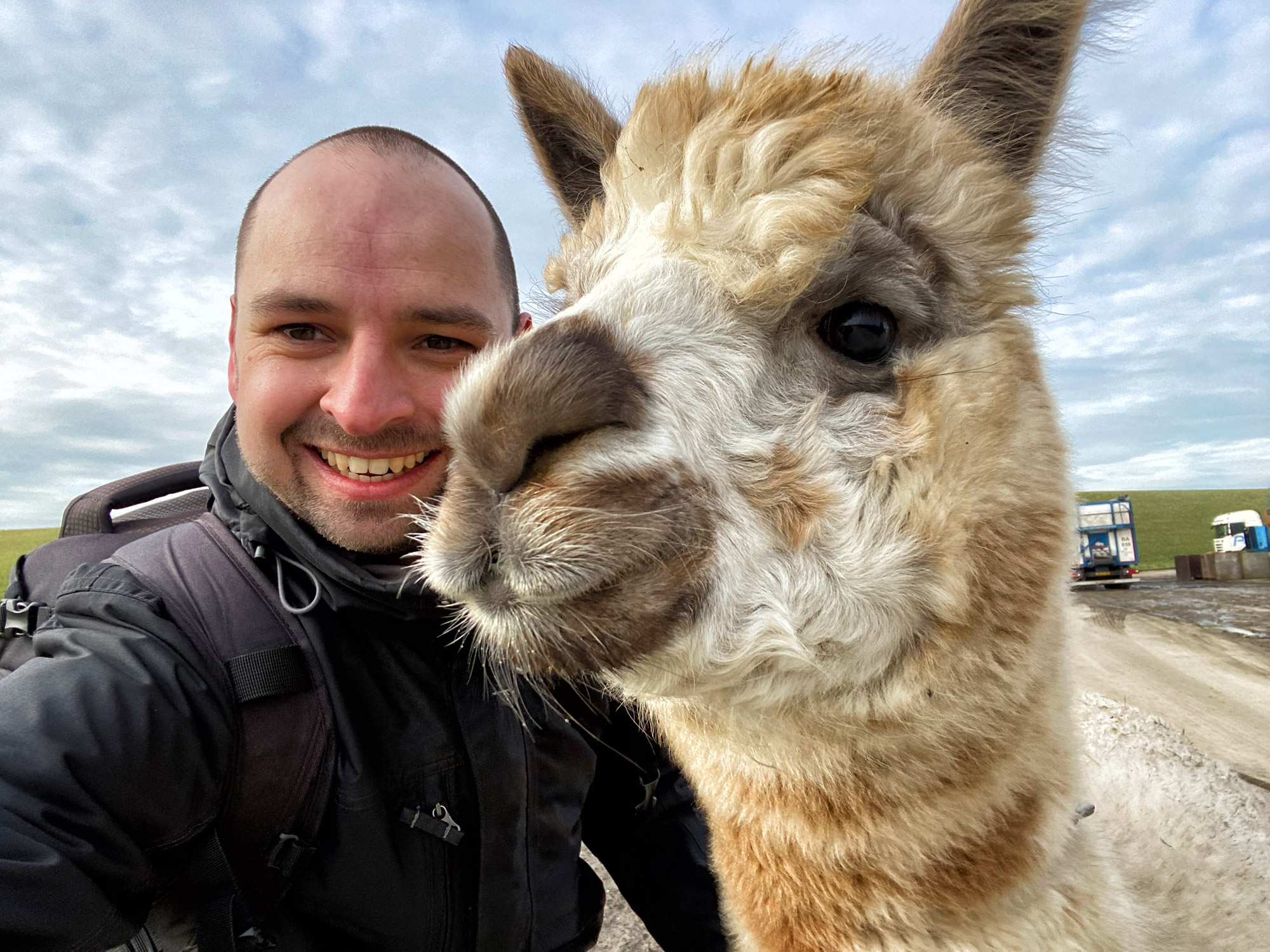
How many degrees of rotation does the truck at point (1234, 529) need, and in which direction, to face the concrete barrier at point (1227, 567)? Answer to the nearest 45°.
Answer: approximately 45° to its left

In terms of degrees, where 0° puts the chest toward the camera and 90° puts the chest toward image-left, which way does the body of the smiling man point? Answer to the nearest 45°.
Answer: approximately 0°

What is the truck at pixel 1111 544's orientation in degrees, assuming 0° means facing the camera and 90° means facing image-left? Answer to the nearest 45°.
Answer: approximately 180°

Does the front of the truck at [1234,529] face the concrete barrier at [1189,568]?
yes

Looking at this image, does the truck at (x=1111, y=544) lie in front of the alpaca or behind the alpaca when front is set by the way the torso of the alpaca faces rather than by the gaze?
behind

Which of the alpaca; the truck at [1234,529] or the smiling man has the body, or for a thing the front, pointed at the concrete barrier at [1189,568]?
the truck

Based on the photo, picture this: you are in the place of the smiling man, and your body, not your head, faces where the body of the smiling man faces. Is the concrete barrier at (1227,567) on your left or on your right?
on your left

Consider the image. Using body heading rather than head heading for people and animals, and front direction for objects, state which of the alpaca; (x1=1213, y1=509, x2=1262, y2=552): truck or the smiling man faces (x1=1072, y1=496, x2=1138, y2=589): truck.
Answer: (x1=1213, y1=509, x2=1262, y2=552): truck

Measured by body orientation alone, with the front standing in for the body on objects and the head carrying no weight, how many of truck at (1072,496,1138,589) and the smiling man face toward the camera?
1

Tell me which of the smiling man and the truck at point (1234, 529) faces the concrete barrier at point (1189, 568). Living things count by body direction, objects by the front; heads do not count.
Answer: the truck

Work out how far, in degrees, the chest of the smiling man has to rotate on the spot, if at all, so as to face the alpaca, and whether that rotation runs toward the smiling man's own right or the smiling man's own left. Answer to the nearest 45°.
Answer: approximately 45° to the smiling man's own left

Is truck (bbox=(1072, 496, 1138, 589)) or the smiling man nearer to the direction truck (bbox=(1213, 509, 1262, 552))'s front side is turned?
the truck
